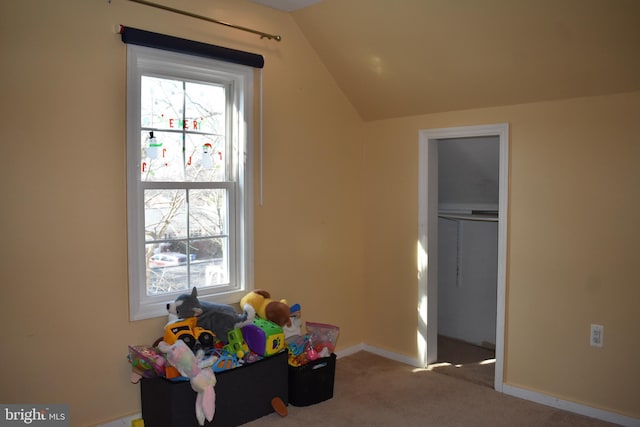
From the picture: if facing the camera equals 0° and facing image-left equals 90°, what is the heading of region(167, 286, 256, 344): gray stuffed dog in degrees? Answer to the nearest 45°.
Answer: approximately 90°

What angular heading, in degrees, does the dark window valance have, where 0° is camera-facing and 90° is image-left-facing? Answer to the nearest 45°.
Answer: approximately 315°

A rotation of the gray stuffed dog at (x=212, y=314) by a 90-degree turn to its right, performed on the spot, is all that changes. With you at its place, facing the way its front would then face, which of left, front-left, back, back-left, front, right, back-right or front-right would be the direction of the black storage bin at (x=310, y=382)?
right

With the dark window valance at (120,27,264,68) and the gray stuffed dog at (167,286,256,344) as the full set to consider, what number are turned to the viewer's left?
1
